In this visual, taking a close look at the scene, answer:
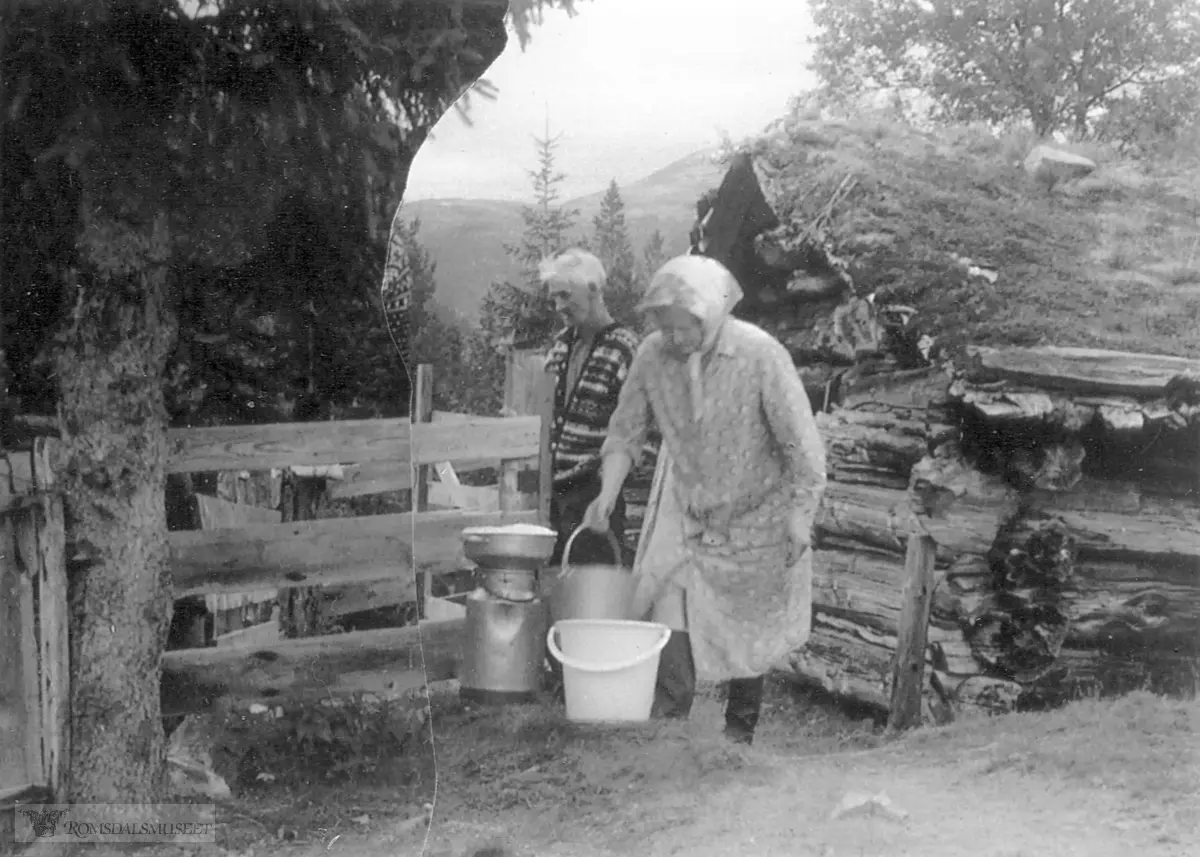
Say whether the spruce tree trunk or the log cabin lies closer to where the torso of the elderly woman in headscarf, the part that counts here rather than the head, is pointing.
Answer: the spruce tree trunk

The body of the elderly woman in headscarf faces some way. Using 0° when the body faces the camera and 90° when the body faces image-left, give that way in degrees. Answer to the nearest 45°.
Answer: approximately 45°

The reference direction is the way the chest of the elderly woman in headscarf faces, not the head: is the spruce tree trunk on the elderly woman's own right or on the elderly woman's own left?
on the elderly woman's own right
